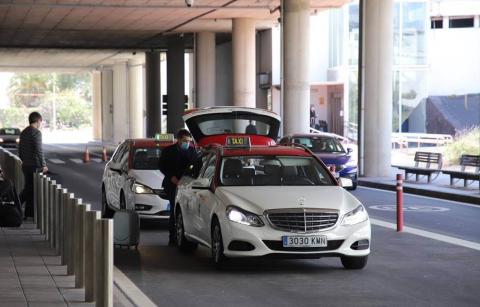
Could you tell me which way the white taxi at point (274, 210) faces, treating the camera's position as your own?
facing the viewer and to the right of the viewer

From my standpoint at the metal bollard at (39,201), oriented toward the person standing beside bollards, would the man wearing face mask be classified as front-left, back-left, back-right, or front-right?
back-right

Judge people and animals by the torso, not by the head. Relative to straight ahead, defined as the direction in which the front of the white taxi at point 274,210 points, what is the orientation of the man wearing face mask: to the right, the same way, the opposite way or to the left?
the same way

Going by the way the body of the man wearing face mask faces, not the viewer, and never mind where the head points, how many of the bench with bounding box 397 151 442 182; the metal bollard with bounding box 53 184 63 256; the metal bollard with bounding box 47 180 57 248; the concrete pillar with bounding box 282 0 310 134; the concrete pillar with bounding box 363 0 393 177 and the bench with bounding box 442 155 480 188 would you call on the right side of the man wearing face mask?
2

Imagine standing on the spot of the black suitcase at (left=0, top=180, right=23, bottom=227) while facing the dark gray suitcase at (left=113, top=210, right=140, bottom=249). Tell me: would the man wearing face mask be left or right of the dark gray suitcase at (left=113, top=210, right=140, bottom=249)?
left

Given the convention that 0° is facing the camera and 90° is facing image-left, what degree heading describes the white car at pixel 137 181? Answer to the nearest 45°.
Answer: approximately 315°

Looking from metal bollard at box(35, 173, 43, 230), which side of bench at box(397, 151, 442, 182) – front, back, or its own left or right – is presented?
front

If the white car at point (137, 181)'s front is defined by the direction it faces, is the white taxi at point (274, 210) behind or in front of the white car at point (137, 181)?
in front

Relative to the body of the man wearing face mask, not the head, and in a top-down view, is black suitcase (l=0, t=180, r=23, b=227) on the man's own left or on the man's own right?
on the man's own right

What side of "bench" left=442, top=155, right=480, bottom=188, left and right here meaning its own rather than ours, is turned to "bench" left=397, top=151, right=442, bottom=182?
right

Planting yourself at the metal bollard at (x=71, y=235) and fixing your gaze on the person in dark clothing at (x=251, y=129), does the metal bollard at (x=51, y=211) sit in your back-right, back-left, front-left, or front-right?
front-left

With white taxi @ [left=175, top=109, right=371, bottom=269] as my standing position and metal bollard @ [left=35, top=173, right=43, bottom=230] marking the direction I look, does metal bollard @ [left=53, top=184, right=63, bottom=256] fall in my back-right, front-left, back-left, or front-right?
front-left

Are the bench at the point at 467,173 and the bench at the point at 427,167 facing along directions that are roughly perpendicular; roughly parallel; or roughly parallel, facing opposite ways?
roughly parallel
